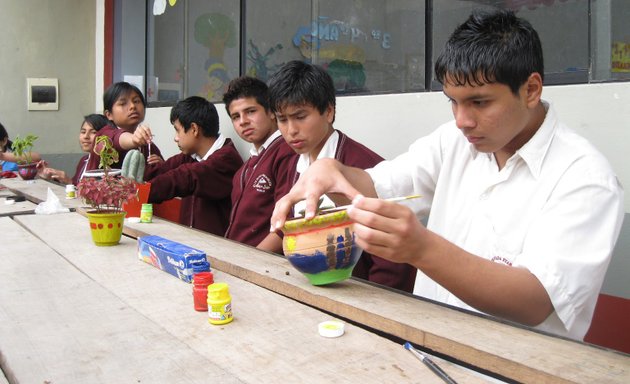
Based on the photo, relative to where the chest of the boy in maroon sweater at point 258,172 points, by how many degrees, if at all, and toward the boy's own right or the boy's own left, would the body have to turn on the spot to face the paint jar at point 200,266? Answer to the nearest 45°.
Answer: approximately 45° to the boy's own left

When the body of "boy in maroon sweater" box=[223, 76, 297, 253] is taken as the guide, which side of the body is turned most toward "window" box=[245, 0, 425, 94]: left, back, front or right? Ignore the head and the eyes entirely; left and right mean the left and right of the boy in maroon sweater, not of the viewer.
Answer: back

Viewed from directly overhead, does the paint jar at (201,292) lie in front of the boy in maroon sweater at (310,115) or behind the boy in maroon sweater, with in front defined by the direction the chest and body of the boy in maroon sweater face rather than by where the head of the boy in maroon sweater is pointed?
in front

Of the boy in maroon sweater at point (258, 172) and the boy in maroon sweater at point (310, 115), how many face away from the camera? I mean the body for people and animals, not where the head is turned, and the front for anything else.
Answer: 0

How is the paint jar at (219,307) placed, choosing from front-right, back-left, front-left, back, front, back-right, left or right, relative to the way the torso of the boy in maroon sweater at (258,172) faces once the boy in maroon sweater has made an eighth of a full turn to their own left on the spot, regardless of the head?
front

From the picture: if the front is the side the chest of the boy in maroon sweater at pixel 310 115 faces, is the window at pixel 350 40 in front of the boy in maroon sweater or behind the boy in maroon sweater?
behind

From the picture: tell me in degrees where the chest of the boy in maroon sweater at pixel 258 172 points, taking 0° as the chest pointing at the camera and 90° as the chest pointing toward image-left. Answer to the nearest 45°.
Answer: approximately 45°

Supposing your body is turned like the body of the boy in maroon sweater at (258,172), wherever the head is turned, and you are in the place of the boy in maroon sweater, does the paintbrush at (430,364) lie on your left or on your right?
on your left

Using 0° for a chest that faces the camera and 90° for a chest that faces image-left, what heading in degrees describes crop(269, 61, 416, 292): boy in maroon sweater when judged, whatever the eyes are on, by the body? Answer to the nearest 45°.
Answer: approximately 45°
